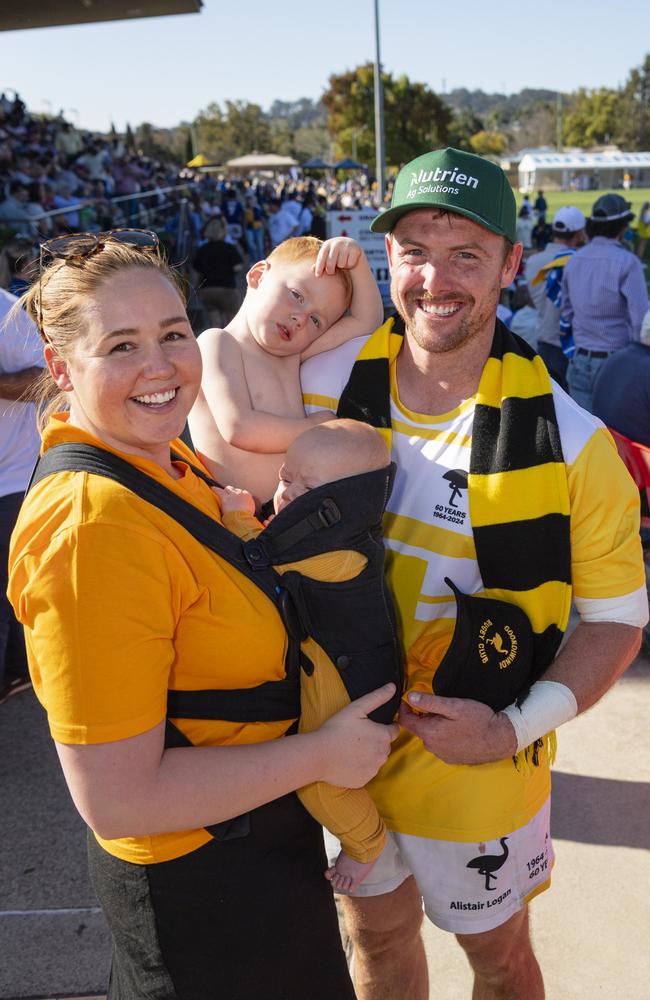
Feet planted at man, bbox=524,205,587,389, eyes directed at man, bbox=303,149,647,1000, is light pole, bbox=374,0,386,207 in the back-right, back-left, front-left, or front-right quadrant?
back-right

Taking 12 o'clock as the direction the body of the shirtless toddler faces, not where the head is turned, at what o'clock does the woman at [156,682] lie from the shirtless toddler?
The woman is roughly at 2 o'clock from the shirtless toddler.

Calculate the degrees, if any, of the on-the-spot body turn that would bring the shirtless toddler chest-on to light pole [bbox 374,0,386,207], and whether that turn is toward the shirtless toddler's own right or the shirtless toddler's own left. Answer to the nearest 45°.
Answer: approximately 135° to the shirtless toddler's own left

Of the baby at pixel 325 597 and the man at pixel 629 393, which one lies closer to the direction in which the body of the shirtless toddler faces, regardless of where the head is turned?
the baby

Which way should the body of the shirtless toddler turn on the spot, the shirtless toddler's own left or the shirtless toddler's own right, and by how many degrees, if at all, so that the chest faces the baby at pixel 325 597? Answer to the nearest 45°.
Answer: approximately 45° to the shirtless toddler's own right

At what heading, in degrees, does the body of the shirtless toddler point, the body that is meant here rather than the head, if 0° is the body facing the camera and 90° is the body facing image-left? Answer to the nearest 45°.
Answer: approximately 315°
